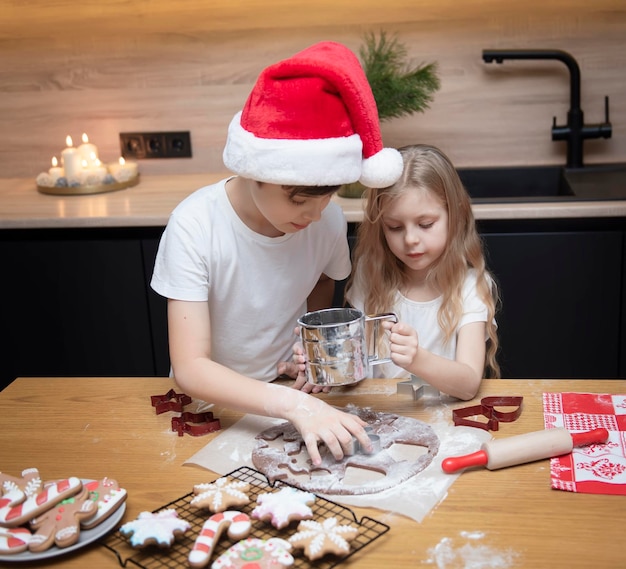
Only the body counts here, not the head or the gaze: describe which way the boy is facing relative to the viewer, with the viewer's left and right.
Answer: facing the viewer and to the right of the viewer

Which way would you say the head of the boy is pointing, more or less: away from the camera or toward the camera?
toward the camera

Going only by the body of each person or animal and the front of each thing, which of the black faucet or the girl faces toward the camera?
the girl

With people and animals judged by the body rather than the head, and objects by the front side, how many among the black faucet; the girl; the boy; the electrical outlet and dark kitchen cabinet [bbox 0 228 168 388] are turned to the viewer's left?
1

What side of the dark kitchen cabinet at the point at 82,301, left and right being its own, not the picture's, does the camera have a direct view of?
front

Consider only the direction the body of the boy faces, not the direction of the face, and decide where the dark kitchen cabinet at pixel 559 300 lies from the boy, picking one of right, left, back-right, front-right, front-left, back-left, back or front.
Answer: left

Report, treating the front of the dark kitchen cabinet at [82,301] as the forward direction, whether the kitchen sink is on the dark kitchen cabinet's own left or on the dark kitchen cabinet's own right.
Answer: on the dark kitchen cabinet's own left

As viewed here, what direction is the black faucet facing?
to the viewer's left

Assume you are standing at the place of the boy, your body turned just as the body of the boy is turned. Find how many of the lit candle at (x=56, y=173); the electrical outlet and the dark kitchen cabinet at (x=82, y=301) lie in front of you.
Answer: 0

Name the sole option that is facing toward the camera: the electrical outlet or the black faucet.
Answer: the electrical outlet

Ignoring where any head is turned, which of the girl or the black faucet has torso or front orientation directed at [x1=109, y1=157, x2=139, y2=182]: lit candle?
the black faucet

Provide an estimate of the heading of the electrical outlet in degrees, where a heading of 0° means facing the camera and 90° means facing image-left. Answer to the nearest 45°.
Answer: approximately 0°

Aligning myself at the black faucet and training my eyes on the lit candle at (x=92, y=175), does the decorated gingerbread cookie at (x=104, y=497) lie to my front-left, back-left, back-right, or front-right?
front-left

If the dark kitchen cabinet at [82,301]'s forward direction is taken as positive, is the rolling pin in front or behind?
in front

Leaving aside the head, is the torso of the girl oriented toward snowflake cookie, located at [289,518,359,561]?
yes
